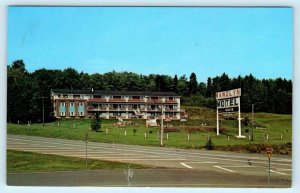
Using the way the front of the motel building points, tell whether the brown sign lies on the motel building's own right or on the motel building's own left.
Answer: on the motel building's own left

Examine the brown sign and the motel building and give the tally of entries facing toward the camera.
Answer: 2

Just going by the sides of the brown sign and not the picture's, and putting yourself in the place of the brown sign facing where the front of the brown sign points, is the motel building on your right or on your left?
on your right

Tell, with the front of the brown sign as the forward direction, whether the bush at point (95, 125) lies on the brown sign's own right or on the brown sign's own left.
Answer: on the brown sign's own right

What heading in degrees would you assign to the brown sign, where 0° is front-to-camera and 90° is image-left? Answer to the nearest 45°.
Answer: approximately 0°
